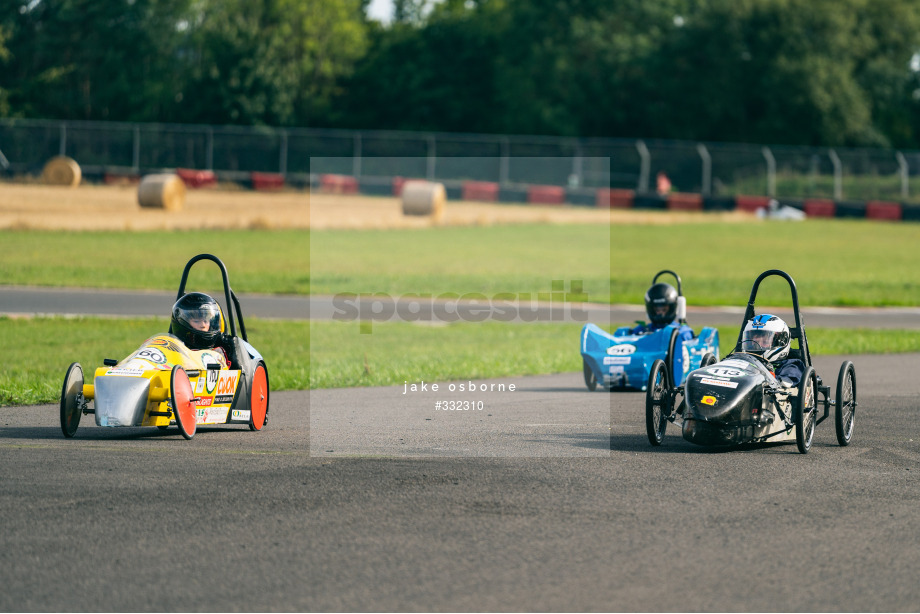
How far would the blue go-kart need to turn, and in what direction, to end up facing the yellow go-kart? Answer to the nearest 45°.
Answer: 0° — it already faces it

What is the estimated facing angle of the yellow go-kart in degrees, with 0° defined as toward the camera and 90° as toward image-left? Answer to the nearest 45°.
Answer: approximately 45°

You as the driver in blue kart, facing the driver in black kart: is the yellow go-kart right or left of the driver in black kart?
right

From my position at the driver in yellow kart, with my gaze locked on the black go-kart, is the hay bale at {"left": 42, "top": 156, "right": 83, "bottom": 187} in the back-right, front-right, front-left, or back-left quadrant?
back-left

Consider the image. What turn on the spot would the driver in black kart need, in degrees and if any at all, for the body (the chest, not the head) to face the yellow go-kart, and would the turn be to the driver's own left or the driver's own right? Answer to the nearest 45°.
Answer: approximately 45° to the driver's own right

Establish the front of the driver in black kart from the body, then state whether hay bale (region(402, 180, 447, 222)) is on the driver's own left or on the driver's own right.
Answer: on the driver's own right

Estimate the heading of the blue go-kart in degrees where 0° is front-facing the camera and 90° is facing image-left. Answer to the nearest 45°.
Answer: approximately 45°

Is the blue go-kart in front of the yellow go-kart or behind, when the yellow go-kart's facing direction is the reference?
behind

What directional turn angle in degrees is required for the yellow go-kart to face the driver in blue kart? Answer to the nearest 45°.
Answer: approximately 180°
